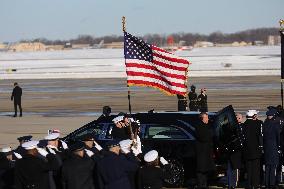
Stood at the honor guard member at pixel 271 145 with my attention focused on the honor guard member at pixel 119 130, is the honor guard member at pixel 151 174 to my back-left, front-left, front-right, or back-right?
front-left

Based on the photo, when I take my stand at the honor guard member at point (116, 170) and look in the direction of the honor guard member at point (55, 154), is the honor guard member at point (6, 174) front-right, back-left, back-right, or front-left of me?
front-left

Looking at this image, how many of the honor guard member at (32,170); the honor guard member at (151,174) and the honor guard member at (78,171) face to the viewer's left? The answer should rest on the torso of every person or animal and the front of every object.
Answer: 0

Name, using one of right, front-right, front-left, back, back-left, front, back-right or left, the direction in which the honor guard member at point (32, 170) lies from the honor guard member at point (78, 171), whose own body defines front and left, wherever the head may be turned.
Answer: back-left

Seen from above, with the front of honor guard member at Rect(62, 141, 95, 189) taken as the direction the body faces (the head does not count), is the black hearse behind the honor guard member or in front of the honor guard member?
in front

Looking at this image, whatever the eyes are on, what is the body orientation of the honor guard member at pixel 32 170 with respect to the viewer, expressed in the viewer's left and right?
facing away from the viewer and to the right of the viewer

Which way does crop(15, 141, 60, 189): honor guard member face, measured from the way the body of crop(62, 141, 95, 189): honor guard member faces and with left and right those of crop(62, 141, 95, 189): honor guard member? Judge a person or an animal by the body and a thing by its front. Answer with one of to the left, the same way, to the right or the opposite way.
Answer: the same way

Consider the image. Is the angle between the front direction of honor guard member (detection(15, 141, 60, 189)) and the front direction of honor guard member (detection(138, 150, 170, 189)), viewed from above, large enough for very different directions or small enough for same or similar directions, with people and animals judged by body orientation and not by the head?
same or similar directions

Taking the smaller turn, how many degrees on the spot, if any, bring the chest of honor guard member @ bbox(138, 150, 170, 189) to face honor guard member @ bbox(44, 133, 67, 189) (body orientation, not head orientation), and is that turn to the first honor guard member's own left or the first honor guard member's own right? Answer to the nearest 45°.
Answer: approximately 90° to the first honor guard member's own left

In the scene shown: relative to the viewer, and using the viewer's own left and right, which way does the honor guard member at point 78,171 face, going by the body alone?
facing away from the viewer and to the right of the viewer

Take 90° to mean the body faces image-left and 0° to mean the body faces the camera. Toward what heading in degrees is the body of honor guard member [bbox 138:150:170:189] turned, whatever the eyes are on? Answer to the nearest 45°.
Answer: approximately 225°

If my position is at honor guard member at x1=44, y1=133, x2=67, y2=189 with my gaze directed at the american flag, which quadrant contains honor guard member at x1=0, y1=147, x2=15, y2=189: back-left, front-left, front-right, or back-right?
back-left

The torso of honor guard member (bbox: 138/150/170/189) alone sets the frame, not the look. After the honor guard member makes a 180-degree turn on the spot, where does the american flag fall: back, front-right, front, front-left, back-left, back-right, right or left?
back-right
